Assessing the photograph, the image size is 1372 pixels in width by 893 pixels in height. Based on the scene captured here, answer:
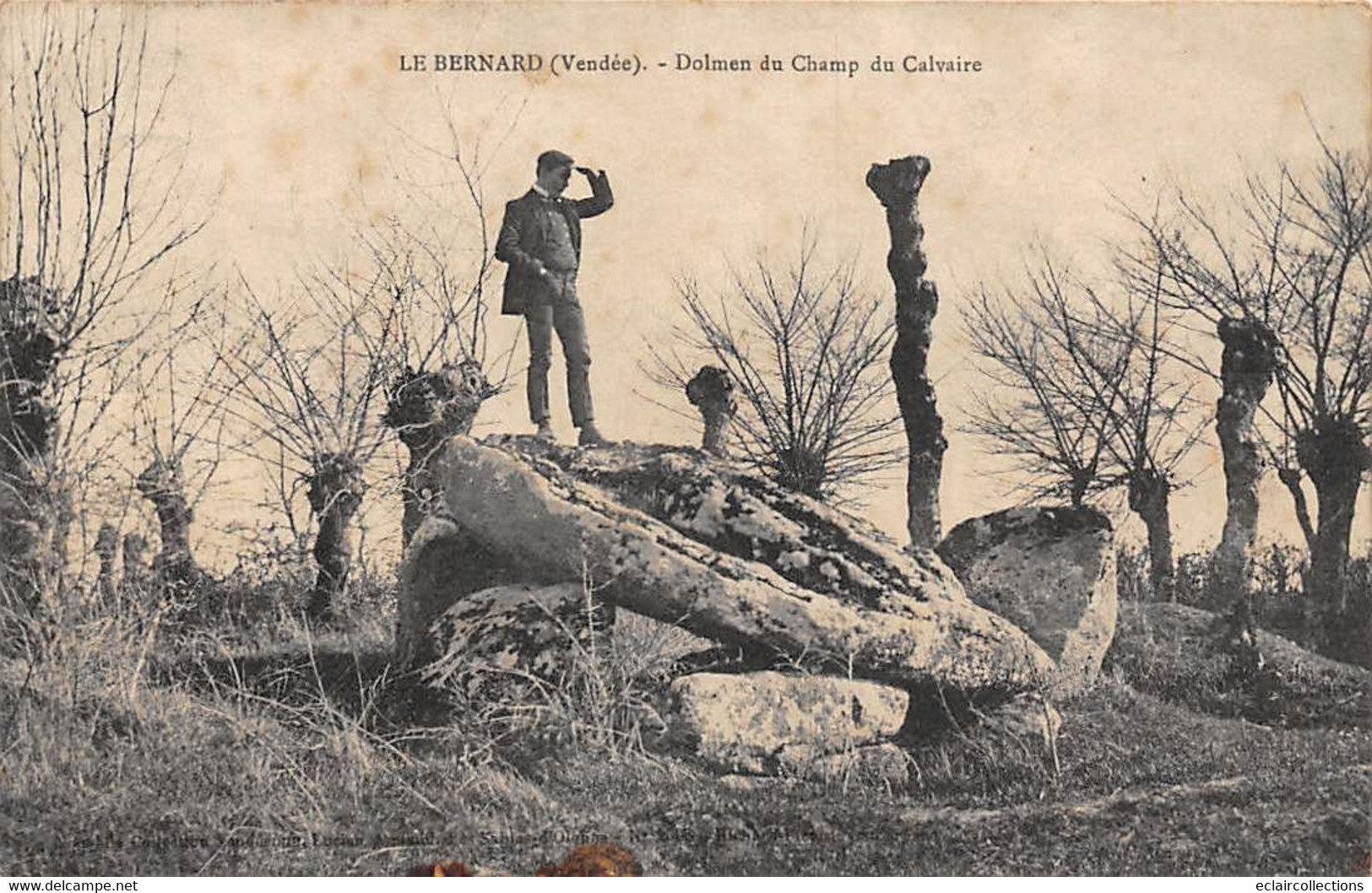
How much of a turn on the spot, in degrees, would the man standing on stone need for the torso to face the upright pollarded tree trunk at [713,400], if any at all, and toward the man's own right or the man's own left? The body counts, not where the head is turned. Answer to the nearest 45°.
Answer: approximately 45° to the man's own left

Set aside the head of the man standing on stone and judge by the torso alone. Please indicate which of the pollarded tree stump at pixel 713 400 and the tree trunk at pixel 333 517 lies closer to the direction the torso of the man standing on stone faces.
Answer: the pollarded tree stump

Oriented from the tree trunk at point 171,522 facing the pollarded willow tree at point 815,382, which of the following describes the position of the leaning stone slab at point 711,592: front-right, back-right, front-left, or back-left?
front-right

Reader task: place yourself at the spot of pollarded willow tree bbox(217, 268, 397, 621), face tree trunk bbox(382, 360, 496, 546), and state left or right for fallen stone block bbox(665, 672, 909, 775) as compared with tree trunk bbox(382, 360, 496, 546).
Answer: right

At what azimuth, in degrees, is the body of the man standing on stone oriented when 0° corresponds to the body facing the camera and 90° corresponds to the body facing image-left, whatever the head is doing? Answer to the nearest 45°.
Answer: approximately 315°
